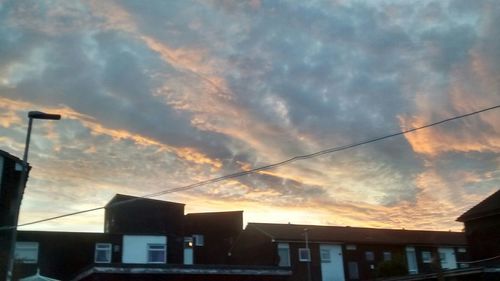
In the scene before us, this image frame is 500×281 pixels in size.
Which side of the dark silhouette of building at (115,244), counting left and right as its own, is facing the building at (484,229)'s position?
left

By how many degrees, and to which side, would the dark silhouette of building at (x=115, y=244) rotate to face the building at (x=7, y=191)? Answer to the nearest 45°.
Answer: approximately 45° to its right

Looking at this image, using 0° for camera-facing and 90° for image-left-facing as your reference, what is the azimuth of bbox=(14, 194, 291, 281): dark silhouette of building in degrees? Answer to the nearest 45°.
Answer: approximately 0°
